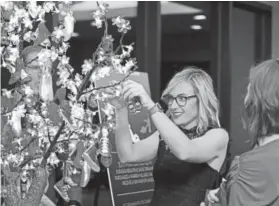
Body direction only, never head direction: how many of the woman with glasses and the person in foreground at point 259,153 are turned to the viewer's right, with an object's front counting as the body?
0

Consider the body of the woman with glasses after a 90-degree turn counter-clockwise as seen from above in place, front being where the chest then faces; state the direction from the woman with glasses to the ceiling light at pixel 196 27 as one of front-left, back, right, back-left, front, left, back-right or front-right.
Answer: back-left

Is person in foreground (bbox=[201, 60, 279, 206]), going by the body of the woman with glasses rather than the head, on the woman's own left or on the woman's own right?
on the woman's own left

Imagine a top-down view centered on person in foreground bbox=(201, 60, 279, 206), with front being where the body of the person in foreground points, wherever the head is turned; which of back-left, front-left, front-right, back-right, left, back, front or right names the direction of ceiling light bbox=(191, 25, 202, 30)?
front-right

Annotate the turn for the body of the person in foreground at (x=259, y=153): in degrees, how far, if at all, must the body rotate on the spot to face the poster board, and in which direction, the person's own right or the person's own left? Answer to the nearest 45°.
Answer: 0° — they already face it

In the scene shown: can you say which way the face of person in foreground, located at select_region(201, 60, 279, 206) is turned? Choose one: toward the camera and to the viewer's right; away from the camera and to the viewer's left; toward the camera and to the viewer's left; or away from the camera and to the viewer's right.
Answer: away from the camera and to the viewer's left

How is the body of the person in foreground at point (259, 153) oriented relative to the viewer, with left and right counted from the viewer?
facing away from the viewer and to the left of the viewer

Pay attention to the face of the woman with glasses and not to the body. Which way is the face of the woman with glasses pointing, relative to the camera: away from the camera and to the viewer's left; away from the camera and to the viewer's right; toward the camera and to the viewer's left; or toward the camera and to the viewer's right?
toward the camera and to the viewer's left

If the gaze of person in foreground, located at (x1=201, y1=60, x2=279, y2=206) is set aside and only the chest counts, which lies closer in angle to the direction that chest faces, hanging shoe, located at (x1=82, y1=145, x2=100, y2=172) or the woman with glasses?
the woman with glasses
